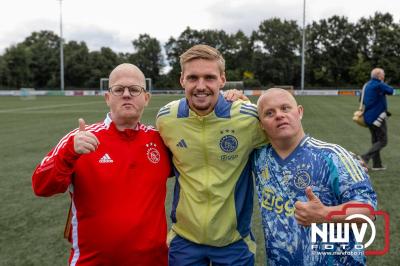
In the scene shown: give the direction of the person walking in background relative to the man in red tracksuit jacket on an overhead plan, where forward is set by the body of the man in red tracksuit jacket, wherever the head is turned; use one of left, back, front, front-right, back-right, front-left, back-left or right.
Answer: back-left

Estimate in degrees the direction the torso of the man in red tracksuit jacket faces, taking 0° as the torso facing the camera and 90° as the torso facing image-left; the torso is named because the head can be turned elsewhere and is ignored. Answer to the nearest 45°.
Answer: approximately 0°
